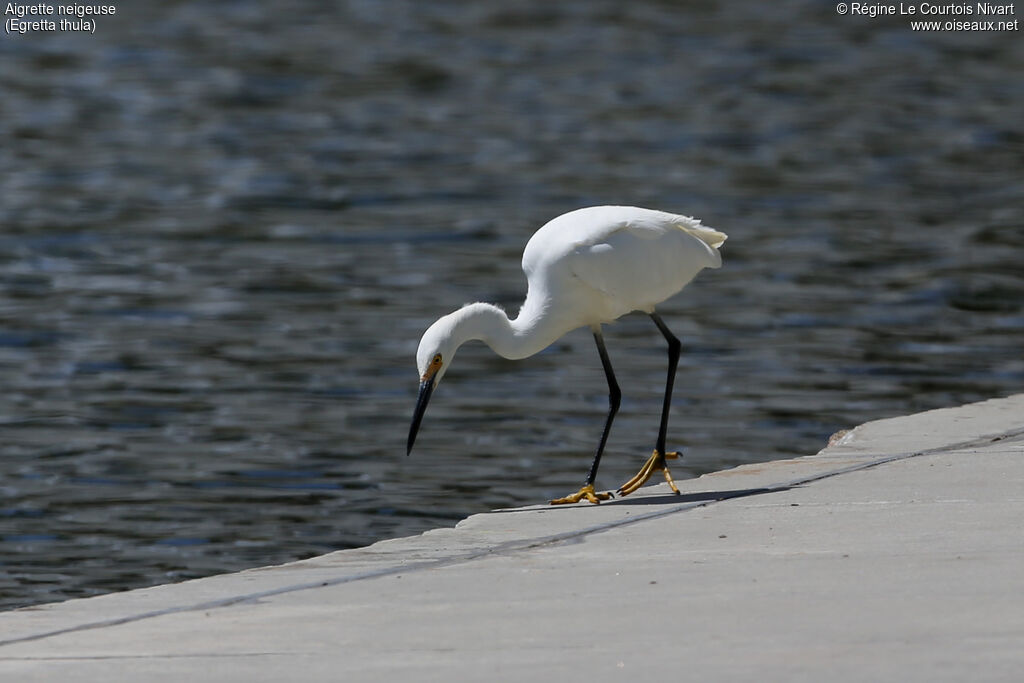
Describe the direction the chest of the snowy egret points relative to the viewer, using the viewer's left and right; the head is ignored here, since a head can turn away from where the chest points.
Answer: facing to the left of the viewer
